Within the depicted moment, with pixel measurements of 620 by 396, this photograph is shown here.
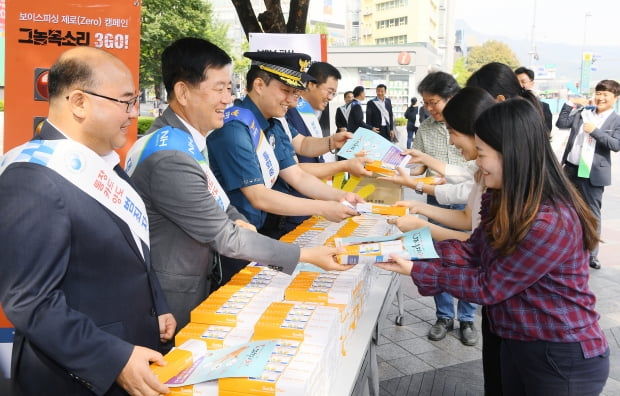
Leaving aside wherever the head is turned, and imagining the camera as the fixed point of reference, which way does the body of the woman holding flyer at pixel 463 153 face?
to the viewer's left

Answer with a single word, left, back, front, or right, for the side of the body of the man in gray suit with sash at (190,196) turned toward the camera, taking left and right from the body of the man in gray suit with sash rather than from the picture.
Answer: right

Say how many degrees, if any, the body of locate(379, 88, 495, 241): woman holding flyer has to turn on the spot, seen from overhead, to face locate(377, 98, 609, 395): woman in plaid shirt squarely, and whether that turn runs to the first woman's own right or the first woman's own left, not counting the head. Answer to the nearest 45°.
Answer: approximately 90° to the first woman's own left

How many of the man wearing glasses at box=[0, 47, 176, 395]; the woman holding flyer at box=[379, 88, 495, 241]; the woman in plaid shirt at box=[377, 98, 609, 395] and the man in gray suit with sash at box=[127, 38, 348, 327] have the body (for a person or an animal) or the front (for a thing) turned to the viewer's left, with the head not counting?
2

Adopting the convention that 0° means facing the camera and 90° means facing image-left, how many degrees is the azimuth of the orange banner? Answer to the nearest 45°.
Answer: approximately 0°
